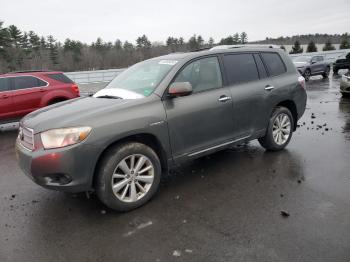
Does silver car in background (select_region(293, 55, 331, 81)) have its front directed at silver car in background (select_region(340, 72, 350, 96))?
no

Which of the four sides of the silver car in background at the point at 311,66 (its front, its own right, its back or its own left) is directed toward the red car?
front

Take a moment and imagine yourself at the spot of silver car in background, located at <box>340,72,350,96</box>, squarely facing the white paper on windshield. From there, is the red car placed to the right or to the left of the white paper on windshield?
right

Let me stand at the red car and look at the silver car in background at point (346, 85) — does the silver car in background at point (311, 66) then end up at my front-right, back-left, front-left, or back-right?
front-left

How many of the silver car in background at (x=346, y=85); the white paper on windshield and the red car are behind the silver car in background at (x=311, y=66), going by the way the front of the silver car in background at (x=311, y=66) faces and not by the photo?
0

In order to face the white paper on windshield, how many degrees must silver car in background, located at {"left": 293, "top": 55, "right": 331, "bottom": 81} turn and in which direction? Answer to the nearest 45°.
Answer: approximately 45° to its left

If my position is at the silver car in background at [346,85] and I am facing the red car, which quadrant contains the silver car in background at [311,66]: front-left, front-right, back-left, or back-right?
back-right

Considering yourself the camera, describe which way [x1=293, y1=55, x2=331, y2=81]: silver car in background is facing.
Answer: facing the viewer and to the left of the viewer

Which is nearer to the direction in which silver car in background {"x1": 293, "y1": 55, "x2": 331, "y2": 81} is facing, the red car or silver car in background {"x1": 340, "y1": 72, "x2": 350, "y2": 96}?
the red car
